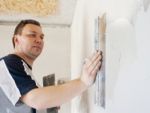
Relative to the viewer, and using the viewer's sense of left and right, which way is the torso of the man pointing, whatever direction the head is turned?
facing to the right of the viewer
